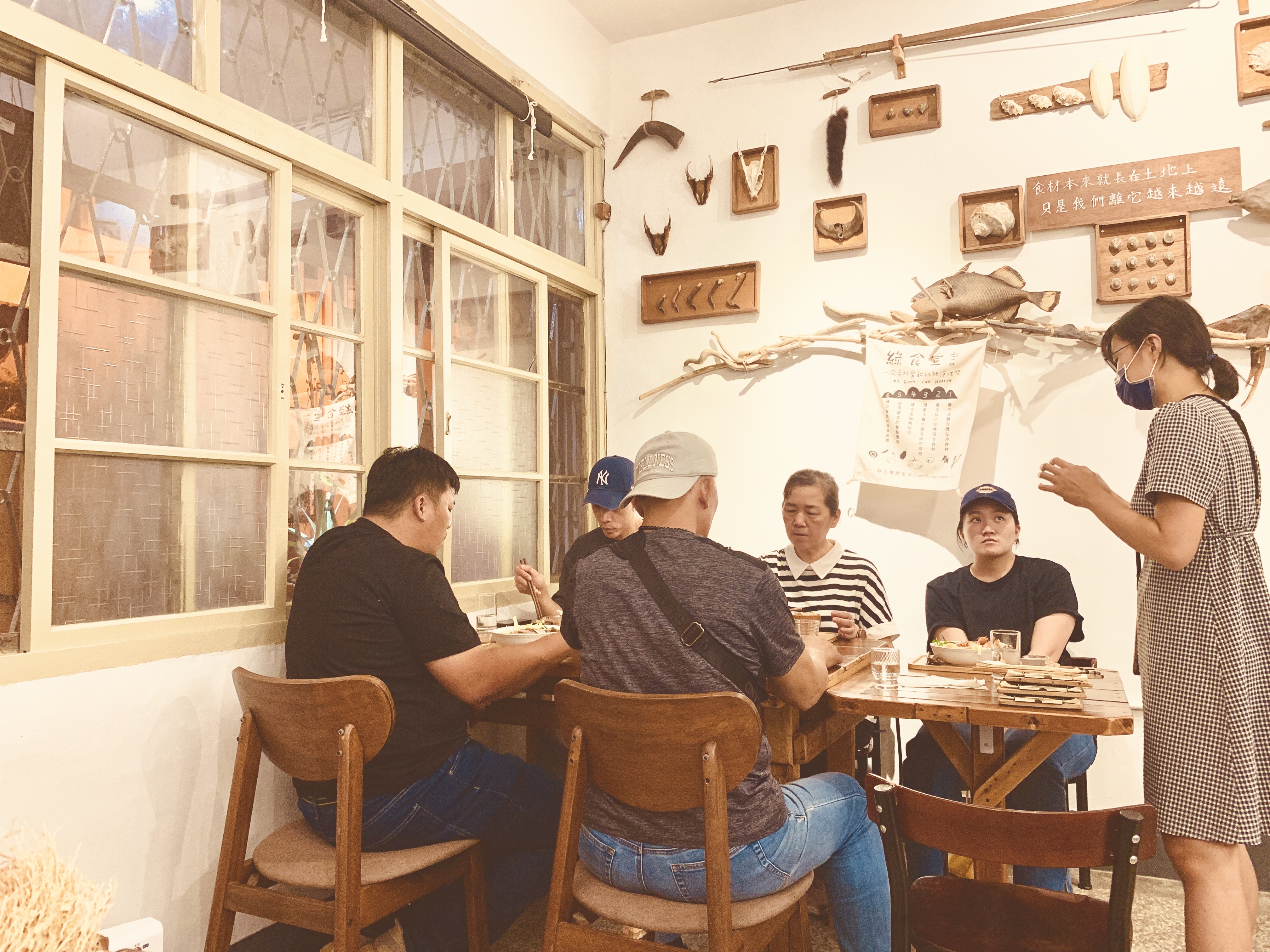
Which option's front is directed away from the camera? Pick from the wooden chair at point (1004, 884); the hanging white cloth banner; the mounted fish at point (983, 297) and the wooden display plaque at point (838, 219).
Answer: the wooden chair

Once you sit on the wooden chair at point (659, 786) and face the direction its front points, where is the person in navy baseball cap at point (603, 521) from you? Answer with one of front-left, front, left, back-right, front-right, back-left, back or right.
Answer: front-left

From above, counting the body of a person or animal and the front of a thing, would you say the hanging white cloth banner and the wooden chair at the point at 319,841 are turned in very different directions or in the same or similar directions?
very different directions

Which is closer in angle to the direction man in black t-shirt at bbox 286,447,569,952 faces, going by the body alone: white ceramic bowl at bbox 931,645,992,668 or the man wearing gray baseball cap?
the white ceramic bowl

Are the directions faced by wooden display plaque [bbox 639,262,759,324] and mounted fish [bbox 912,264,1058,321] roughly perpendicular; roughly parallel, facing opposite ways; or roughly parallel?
roughly perpendicular

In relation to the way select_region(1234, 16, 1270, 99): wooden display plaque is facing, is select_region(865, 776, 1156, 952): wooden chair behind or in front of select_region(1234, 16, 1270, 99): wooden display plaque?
in front

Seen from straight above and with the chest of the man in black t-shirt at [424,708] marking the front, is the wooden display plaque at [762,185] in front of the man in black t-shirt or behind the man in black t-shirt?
in front

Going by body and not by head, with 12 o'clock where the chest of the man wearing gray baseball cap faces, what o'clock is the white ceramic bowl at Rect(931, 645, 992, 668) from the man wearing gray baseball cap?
The white ceramic bowl is roughly at 12 o'clock from the man wearing gray baseball cap.

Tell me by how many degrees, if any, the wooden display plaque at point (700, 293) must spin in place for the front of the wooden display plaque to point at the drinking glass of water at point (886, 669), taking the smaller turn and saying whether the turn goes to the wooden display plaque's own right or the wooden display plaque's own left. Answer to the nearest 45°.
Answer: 0° — it already faces it

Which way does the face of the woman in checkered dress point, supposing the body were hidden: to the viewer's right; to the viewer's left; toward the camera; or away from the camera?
to the viewer's left

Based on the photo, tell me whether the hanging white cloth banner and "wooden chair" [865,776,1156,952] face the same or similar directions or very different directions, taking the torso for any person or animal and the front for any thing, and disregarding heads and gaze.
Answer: very different directions

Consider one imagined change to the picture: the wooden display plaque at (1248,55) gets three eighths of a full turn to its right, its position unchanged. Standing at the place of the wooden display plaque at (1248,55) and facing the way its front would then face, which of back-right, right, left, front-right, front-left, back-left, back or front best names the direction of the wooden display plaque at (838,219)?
front-left

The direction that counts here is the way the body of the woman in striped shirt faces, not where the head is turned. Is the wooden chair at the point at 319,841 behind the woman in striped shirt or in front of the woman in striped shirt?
in front

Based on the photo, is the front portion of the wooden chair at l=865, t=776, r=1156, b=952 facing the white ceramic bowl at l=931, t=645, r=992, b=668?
yes

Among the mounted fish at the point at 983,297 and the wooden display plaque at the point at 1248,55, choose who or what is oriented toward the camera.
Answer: the wooden display plaque

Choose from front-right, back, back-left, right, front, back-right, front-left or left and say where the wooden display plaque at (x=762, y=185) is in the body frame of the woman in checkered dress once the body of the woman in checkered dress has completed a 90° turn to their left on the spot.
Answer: back-right

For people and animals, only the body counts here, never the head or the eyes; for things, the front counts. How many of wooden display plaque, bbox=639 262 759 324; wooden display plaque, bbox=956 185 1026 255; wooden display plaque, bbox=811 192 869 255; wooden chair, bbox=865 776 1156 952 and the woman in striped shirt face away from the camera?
1

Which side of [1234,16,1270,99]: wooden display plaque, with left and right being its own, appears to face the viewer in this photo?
front

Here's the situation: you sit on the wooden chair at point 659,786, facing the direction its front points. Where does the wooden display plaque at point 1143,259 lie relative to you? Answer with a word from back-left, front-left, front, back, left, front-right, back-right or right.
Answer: front
